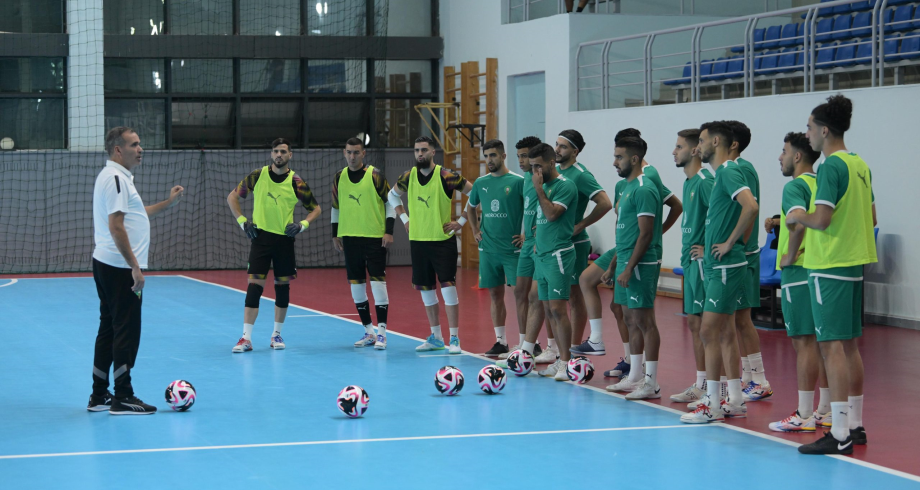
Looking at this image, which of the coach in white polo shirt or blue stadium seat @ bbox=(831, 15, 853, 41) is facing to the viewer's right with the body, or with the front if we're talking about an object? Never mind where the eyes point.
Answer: the coach in white polo shirt

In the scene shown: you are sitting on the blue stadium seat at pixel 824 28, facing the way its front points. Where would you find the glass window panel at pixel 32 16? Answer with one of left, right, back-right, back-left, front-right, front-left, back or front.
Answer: front-right

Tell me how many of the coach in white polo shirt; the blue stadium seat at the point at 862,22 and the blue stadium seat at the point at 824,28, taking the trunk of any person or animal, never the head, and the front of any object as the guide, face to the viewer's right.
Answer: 1

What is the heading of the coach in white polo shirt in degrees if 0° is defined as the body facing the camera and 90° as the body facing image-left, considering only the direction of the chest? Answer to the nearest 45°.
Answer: approximately 270°

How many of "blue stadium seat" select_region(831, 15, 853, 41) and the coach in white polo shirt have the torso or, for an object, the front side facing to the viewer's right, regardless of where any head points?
1

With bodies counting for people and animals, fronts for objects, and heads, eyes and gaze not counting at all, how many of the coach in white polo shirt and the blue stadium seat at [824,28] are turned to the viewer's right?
1

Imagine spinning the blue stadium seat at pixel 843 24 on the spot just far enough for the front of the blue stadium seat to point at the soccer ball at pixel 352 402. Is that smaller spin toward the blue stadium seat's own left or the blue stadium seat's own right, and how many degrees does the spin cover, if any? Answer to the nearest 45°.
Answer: approximately 45° to the blue stadium seat's own left

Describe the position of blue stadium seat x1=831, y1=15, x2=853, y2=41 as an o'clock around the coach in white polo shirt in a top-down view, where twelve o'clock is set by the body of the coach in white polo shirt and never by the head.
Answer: The blue stadium seat is roughly at 11 o'clock from the coach in white polo shirt.

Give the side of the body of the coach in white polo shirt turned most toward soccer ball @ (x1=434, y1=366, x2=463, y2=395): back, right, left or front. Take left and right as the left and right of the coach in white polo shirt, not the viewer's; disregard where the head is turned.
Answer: front

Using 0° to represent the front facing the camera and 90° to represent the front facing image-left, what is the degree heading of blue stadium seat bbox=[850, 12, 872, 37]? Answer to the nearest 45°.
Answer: approximately 45°

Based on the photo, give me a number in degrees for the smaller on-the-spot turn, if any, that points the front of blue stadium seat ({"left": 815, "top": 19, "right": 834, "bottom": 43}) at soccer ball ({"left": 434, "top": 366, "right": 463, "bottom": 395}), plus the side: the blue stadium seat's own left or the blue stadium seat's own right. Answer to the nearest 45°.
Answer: approximately 45° to the blue stadium seat's own left

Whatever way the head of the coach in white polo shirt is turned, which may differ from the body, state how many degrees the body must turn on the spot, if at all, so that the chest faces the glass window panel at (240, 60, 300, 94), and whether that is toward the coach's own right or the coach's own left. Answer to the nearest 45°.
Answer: approximately 90° to the coach's own left

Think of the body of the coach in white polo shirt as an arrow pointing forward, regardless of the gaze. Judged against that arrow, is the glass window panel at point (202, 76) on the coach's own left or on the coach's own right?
on the coach's own left

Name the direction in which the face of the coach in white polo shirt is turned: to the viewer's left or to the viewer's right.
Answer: to the viewer's right
